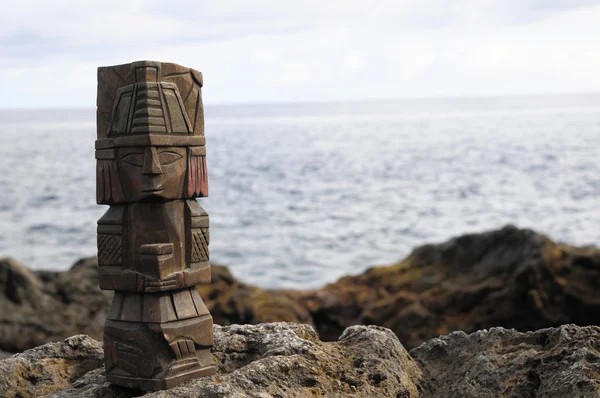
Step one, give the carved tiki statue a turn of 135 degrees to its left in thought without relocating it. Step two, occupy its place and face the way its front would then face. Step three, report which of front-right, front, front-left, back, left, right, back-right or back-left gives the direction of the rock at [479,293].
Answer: front

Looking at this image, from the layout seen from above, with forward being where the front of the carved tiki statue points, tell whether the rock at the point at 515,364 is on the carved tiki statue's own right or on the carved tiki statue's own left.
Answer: on the carved tiki statue's own left

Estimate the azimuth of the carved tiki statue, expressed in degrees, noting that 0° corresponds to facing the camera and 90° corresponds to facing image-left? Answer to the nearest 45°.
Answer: approximately 0°
